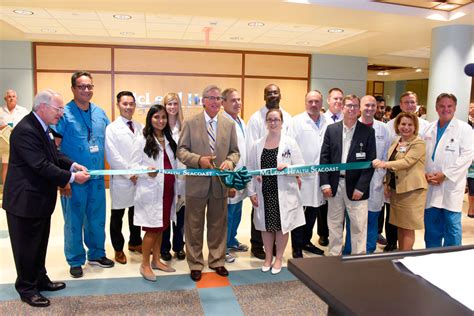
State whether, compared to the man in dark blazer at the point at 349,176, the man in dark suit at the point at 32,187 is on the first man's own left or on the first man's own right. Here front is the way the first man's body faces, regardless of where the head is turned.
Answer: on the first man's own right

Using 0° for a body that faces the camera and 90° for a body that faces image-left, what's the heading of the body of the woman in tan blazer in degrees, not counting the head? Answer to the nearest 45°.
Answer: approximately 45°

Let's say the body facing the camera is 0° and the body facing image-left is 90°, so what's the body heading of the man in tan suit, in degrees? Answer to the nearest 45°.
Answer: approximately 0°

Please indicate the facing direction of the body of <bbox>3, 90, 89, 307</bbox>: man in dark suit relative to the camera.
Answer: to the viewer's right

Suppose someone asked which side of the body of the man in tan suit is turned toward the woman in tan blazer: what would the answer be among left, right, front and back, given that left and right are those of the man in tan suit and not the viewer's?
left

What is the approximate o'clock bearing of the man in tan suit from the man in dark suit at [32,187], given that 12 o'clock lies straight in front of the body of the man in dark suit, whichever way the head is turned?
The man in tan suit is roughly at 12 o'clock from the man in dark suit.
